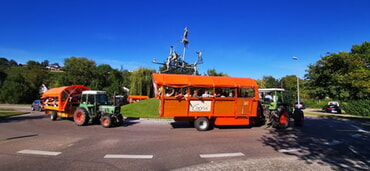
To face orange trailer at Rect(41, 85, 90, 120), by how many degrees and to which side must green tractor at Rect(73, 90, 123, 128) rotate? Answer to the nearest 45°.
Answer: approximately 180°

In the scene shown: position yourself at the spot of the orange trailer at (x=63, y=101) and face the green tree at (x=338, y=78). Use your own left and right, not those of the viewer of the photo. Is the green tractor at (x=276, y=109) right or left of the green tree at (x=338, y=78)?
right

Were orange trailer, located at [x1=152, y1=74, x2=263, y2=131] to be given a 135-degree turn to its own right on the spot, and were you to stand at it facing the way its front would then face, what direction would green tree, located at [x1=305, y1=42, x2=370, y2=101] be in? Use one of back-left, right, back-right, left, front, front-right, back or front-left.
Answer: back

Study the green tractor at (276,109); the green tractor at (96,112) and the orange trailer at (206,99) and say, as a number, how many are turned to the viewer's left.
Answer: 0

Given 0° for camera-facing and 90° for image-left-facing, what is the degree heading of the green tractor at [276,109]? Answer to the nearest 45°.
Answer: approximately 225°

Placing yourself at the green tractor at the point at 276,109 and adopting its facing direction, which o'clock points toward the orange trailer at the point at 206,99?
The orange trailer is roughly at 6 o'clock from the green tractor.

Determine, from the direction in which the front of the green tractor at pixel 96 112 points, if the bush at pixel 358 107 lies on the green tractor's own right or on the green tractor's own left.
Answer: on the green tractor's own left

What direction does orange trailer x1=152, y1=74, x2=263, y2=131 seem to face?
to the viewer's right

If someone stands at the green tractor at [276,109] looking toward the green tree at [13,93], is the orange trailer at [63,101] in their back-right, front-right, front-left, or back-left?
front-left

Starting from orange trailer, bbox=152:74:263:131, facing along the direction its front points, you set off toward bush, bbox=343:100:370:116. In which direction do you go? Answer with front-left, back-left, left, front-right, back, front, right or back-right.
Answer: front-left

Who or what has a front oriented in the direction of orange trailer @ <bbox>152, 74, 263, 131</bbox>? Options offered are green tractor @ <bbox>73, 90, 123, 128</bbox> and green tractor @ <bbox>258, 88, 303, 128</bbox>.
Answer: green tractor @ <bbox>73, 90, 123, 128</bbox>

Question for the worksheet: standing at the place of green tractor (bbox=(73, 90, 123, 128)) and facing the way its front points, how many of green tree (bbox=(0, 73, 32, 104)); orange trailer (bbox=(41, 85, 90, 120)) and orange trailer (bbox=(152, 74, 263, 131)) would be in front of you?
1

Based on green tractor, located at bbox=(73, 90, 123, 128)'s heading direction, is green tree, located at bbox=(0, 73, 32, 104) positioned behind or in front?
behind

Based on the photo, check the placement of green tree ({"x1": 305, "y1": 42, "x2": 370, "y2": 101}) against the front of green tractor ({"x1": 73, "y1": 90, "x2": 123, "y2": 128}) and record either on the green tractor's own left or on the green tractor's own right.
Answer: on the green tractor's own left

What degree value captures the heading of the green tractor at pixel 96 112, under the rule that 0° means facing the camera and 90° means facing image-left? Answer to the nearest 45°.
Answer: approximately 315°

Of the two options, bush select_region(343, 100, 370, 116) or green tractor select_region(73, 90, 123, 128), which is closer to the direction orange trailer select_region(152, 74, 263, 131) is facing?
the bush

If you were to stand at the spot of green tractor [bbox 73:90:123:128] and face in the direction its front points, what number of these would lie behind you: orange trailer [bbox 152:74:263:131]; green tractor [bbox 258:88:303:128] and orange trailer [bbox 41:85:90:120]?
1
